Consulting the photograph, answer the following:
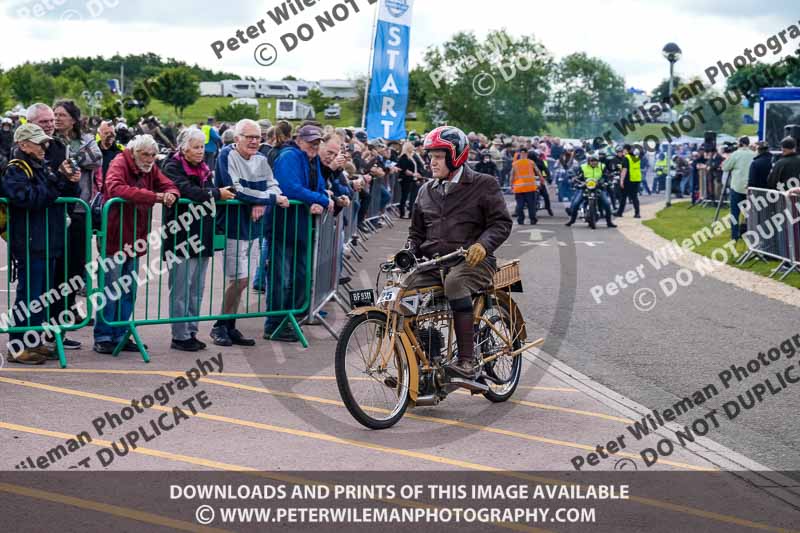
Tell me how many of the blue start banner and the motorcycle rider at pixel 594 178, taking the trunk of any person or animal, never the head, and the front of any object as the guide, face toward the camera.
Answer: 2

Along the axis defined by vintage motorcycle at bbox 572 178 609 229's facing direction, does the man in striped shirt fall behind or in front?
in front

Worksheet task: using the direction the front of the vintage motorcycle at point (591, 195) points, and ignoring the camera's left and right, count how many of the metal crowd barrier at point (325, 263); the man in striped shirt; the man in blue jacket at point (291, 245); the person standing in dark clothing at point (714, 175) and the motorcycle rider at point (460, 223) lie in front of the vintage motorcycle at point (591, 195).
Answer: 4

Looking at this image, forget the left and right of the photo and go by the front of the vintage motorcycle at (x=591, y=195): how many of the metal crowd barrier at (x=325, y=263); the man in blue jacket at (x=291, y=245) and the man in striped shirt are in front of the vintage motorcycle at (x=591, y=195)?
3

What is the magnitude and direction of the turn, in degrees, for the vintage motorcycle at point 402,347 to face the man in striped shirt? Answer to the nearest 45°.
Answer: approximately 90° to its right

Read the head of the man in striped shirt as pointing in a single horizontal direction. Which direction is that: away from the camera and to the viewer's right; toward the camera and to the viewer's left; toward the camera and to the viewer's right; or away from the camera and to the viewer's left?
toward the camera and to the viewer's right

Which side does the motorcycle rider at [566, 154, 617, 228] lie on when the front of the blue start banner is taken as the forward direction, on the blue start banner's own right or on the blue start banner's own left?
on the blue start banner's own left

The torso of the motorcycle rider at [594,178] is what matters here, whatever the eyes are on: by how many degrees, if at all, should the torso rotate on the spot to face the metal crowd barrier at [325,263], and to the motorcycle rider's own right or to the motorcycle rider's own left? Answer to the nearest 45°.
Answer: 0° — they already face it
